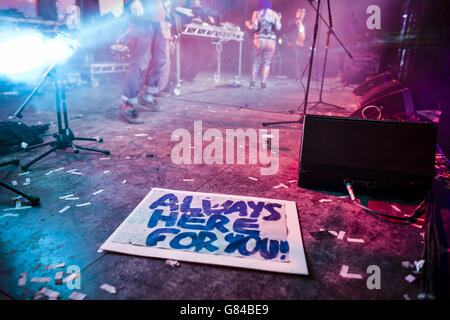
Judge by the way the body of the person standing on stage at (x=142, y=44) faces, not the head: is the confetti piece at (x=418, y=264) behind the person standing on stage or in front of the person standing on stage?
in front

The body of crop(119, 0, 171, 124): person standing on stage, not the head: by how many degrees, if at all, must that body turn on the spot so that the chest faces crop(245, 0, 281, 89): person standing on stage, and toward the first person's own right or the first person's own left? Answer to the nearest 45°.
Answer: approximately 90° to the first person's own left

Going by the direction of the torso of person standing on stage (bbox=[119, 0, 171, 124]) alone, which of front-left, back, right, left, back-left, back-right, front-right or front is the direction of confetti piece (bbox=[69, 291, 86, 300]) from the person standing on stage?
front-right

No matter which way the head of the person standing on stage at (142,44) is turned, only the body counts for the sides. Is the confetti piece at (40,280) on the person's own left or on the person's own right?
on the person's own right

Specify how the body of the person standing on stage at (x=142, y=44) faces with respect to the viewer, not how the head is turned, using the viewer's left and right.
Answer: facing the viewer and to the right of the viewer

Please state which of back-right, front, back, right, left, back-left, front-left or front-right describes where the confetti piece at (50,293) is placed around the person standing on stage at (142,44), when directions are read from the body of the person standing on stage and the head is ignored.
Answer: front-right

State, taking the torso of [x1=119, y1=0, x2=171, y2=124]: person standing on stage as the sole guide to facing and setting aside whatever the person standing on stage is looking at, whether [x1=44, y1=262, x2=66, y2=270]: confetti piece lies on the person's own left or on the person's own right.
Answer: on the person's own right
